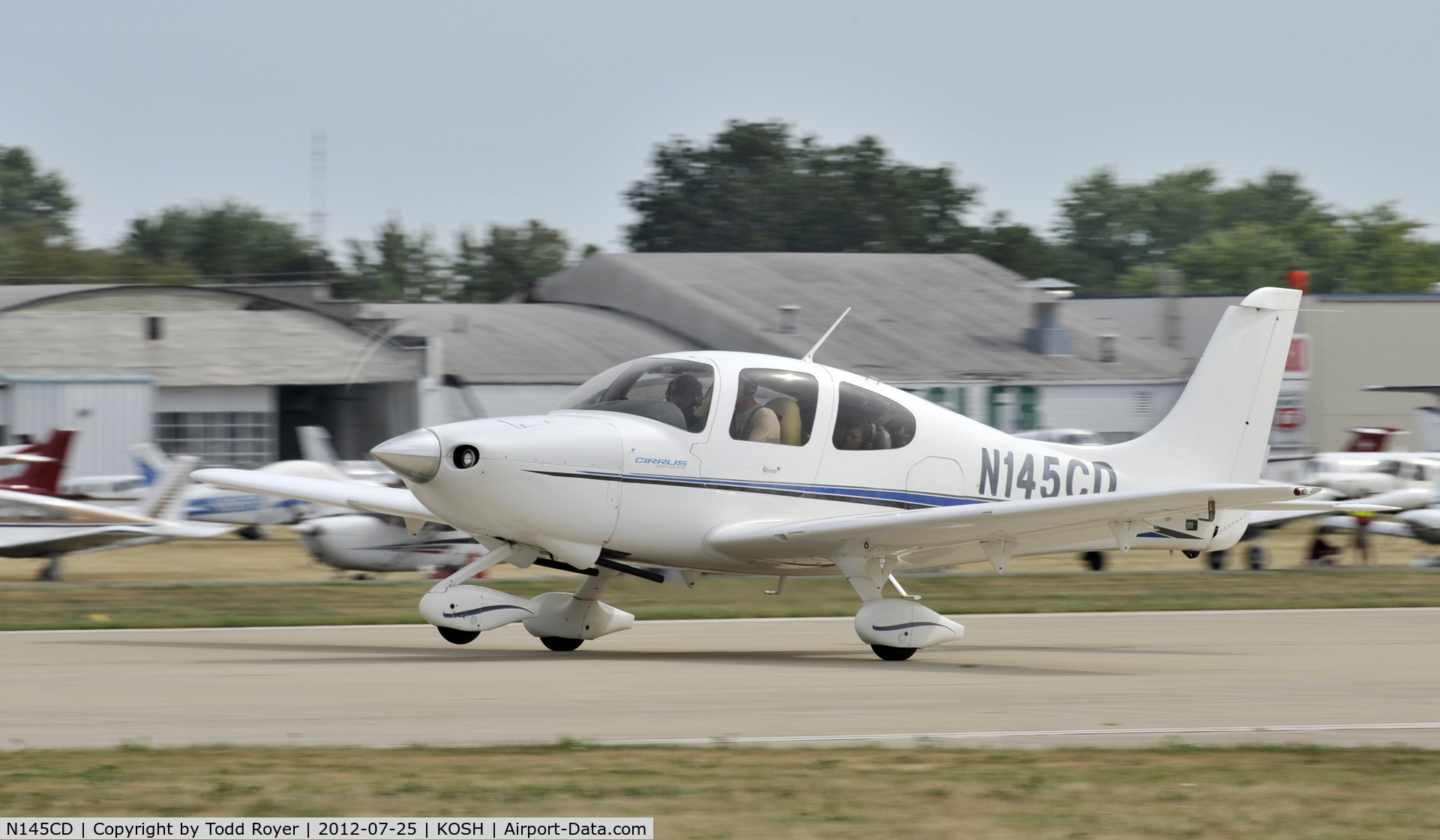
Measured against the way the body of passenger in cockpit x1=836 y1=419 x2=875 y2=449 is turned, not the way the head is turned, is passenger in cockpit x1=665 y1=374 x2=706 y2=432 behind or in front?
in front

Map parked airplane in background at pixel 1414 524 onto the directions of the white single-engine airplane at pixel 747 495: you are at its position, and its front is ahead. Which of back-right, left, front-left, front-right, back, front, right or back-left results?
back

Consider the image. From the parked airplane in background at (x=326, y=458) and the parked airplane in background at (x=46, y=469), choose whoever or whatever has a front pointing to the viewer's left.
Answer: the parked airplane in background at (x=46, y=469)

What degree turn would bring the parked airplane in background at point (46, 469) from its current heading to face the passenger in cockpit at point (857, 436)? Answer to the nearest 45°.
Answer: approximately 90° to its left

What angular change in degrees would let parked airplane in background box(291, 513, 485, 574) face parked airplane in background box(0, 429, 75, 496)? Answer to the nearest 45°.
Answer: approximately 90° to its right

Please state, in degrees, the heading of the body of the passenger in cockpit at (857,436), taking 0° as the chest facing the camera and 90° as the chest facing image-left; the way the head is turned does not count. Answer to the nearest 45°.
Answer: approximately 45°

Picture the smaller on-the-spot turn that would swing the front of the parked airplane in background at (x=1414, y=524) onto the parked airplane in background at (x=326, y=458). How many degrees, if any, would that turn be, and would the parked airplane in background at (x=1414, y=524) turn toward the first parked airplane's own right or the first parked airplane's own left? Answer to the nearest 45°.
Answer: approximately 45° to the first parked airplane's own right

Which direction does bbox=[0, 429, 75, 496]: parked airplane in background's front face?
to the viewer's left

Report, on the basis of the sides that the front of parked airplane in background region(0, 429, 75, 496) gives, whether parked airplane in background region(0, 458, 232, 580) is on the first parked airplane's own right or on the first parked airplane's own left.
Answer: on the first parked airplane's own left
